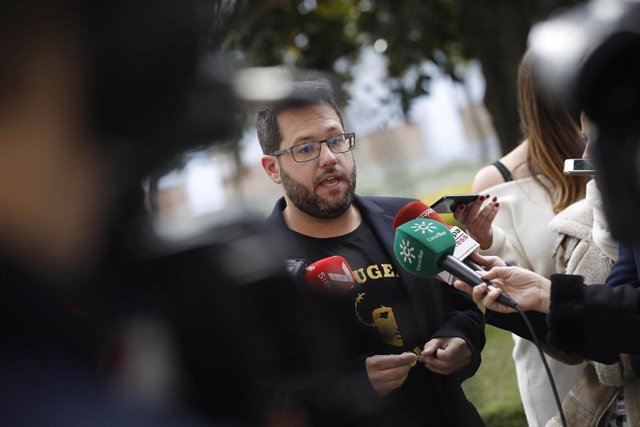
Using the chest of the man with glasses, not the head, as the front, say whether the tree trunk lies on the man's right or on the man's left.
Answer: on the man's left

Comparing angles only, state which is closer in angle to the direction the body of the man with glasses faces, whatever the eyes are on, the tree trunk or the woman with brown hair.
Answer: the woman with brown hair

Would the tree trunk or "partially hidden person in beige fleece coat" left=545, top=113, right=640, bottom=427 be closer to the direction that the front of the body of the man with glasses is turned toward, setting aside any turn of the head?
the partially hidden person in beige fleece coat

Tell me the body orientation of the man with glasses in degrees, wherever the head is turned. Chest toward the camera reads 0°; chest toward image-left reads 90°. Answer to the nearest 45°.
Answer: approximately 315°

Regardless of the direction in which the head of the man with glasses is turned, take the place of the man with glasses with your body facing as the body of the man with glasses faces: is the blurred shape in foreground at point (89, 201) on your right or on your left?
on your right

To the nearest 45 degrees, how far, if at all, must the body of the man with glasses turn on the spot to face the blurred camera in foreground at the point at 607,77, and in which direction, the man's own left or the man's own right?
0° — they already face it

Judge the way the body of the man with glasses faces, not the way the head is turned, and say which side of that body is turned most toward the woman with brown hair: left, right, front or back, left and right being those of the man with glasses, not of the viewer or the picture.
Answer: left
